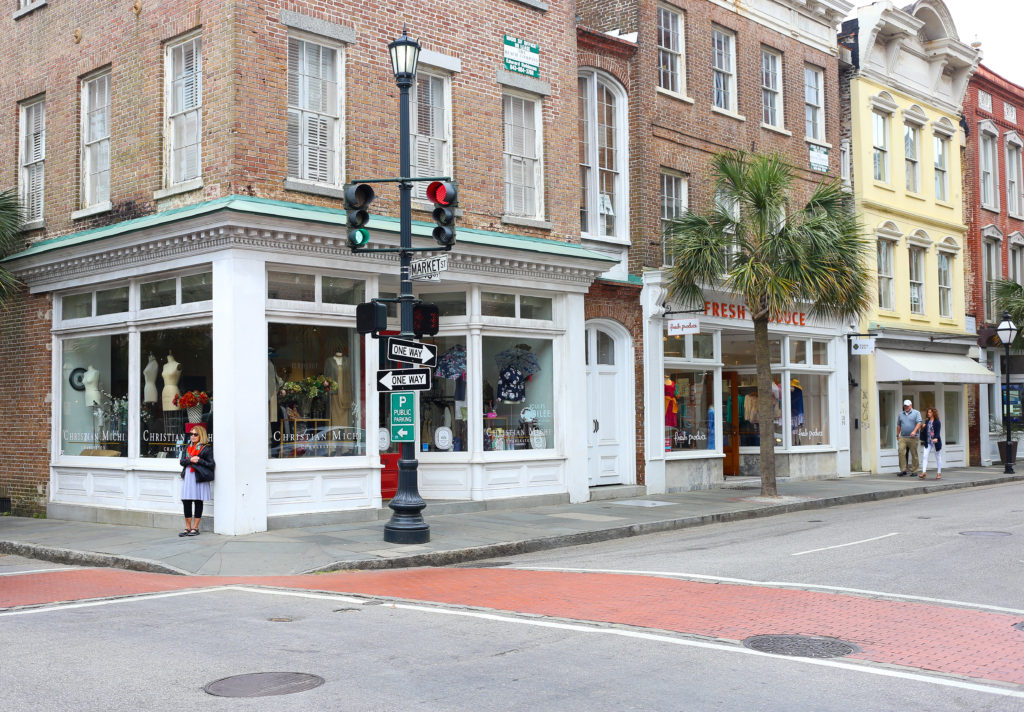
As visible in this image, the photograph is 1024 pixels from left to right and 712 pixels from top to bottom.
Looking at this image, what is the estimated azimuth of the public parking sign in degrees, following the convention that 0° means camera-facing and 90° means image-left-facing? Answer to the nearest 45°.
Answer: approximately 0°

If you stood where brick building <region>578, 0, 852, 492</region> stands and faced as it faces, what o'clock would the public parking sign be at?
The public parking sign is roughly at 2 o'clock from the brick building.

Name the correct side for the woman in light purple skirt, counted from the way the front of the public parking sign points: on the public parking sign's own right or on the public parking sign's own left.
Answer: on the public parking sign's own right

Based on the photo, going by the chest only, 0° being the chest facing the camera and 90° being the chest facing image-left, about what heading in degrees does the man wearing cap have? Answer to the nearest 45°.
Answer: approximately 45°

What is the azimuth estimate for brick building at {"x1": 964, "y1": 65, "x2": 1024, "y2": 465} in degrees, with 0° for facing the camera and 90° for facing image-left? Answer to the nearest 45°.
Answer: approximately 315°

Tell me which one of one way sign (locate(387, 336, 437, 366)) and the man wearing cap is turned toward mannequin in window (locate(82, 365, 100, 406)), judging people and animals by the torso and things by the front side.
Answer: the man wearing cap
